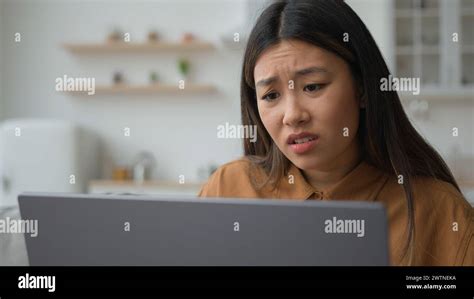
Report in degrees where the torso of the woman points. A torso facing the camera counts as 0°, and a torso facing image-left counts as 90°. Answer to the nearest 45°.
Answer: approximately 45°
